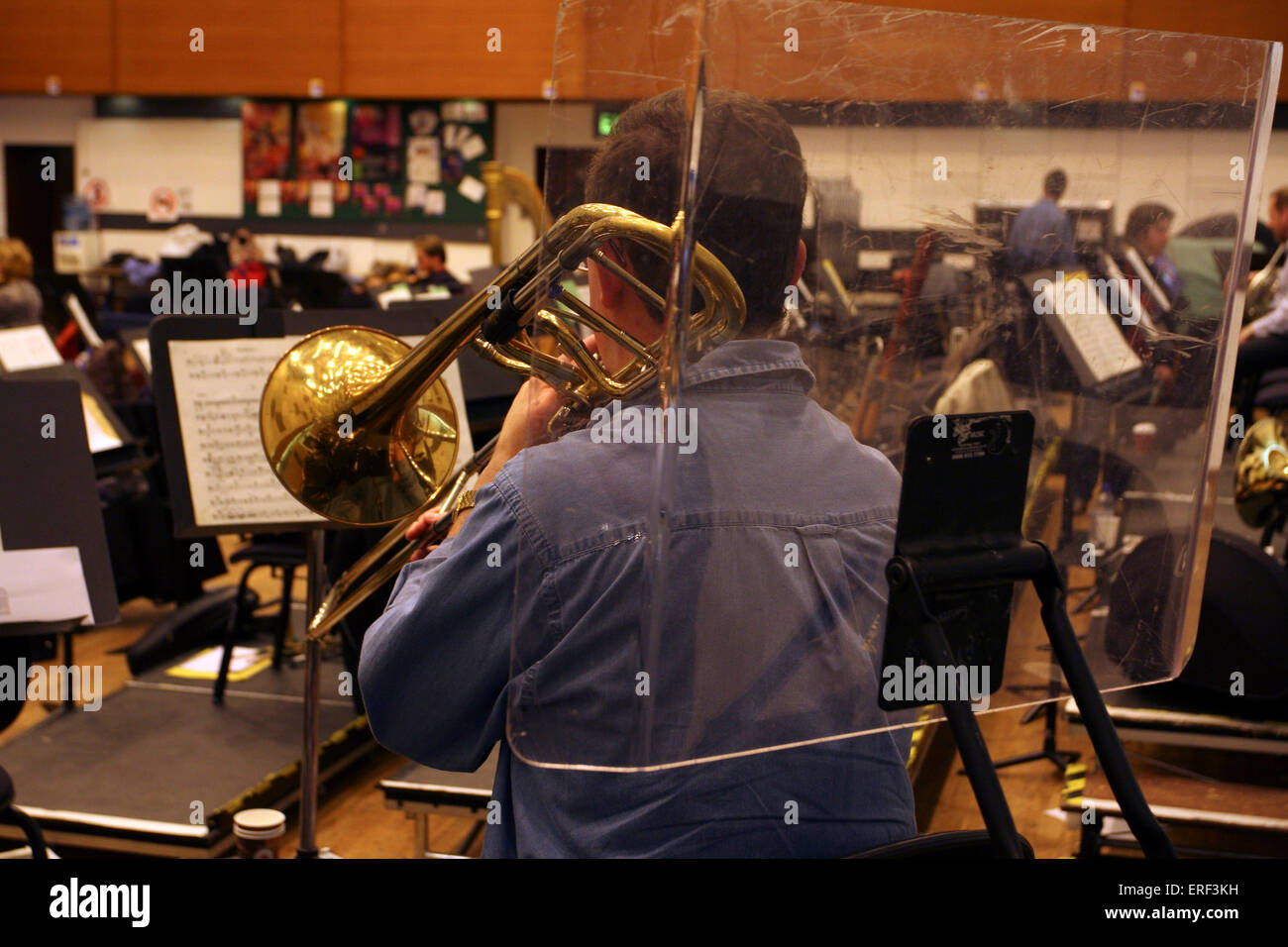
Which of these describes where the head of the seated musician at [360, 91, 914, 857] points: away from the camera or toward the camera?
away from the camera

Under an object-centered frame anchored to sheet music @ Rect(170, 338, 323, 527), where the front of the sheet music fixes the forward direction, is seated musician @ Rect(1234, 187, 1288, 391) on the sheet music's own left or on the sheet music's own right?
on the sheet music's own left

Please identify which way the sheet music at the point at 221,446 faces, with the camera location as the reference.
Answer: facing the viewer

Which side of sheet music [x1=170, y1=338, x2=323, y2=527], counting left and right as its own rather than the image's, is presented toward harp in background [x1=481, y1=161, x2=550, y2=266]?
back
